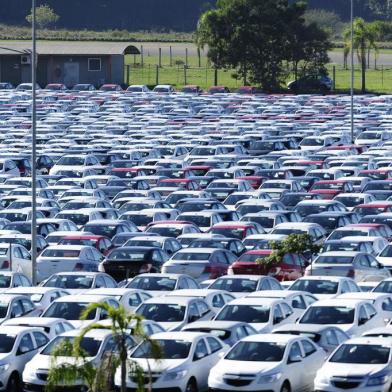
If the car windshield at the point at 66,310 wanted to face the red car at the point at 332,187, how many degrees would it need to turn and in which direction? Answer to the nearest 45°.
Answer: approximately 180°

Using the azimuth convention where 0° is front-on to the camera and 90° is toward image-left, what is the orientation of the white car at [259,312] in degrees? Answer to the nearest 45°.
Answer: approximately 45°

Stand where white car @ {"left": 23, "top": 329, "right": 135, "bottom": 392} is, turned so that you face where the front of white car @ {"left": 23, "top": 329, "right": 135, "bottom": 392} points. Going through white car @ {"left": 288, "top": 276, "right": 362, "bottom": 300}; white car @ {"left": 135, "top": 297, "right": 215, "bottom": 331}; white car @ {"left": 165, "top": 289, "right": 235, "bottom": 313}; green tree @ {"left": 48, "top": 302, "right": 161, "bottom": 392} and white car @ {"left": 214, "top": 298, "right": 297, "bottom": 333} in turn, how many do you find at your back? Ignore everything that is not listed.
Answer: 4

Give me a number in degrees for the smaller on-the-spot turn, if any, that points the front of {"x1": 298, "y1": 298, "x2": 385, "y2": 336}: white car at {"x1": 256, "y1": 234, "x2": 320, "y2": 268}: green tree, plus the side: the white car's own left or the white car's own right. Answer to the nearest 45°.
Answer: approximately 135° to the white car's own right

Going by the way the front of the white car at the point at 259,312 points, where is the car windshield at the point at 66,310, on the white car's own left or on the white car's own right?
on the white car's own right

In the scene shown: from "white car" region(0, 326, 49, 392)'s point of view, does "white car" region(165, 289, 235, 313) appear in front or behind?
behind

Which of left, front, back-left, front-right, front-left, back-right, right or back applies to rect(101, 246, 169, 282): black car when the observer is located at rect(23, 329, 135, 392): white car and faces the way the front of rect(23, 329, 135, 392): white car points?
back-right

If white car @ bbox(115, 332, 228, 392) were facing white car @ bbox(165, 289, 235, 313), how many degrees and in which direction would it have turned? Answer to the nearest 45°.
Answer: approximately 135° to its right
